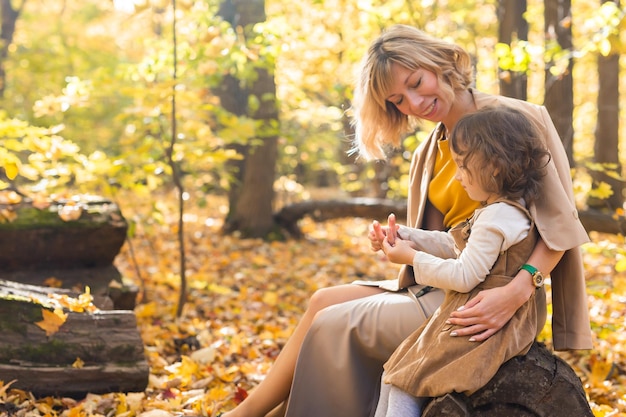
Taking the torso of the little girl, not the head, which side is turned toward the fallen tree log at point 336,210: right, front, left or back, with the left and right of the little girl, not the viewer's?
right

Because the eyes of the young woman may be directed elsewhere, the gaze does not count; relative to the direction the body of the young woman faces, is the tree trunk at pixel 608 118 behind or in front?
behind

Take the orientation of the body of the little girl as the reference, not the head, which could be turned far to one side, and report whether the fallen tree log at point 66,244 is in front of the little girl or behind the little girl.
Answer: in front

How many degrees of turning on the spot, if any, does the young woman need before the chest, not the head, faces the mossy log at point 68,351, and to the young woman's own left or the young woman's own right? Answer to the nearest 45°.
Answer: approximately 45° to the young woman's own right

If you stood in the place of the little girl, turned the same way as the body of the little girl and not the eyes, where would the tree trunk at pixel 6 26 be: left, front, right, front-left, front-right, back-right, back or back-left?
front-right

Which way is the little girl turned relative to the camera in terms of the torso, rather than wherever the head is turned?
to the viewer's left

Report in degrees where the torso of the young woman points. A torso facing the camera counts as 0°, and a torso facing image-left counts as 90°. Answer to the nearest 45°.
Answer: approximately 45°

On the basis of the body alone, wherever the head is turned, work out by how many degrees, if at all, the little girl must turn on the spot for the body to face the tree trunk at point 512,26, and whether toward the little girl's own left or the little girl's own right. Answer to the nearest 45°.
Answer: approximately 90° to the little girl's own right

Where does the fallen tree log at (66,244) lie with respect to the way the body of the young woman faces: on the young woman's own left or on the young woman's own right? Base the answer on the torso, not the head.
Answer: on the young woman's own right
